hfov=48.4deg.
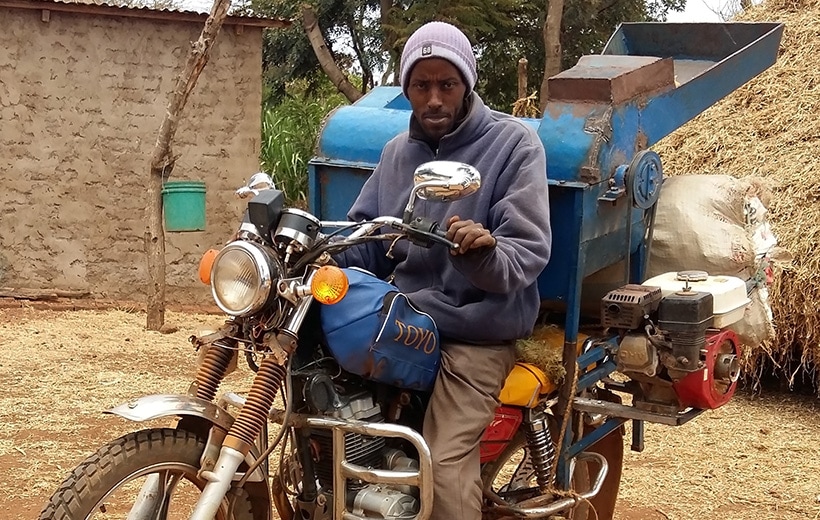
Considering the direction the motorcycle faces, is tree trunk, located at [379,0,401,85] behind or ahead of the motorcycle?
behind

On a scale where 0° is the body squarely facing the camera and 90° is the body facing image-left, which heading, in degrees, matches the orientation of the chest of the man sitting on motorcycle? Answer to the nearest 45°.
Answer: approximately 45°

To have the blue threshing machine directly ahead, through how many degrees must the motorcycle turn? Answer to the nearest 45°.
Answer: approximately 180°

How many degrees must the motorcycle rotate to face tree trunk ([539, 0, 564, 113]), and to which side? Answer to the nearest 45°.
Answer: approximately 135° to its right

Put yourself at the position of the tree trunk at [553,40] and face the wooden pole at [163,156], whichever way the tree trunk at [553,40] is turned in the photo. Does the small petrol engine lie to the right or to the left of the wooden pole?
left

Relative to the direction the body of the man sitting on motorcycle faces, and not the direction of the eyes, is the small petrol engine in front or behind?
behind

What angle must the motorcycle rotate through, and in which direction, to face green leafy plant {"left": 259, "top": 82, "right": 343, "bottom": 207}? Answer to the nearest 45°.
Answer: approximately 135° to its right

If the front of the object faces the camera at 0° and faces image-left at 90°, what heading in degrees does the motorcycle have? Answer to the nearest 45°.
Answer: approximately 45°

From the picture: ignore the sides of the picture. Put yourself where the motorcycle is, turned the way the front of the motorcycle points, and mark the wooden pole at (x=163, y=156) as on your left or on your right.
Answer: on your right

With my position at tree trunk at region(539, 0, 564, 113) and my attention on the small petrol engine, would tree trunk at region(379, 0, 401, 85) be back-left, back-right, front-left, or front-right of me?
back-right
